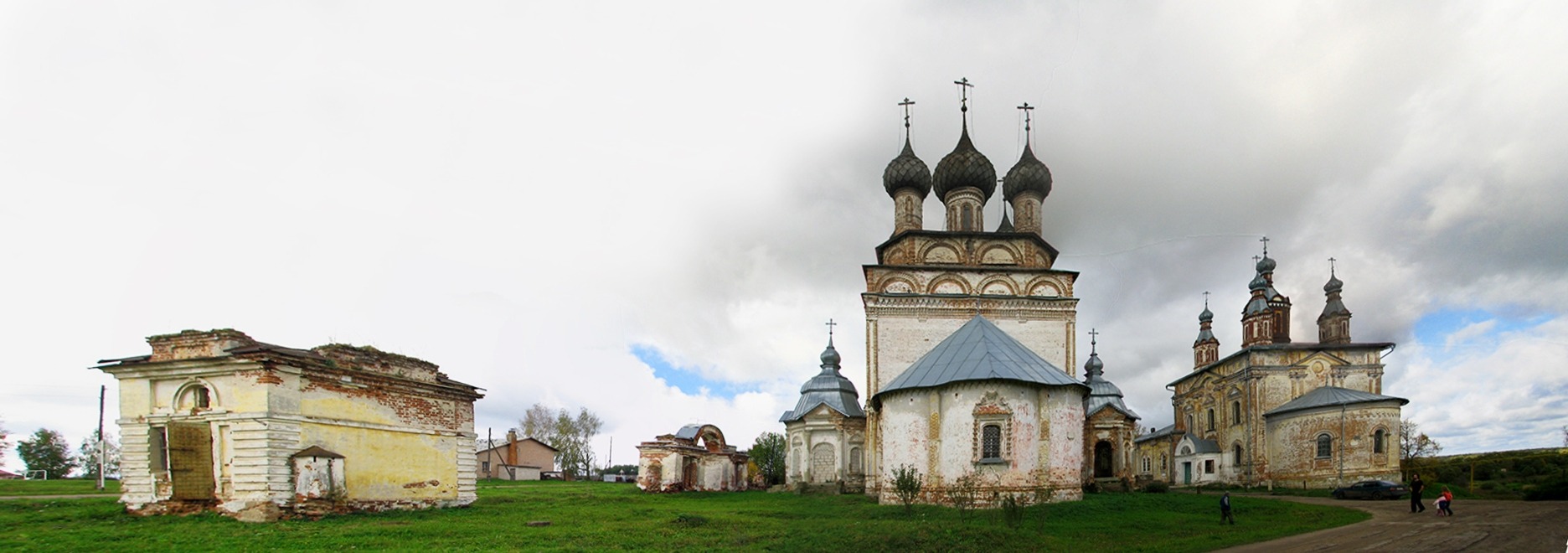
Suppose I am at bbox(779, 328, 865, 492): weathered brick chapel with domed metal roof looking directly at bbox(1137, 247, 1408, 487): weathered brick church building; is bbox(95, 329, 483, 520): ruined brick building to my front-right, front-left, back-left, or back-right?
back-right

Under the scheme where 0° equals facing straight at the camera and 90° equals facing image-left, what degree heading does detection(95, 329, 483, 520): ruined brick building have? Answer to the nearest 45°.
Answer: approximately 45°

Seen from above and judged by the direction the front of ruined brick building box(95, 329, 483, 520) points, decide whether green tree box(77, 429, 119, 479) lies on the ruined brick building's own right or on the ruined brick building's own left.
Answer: on the ruined brick building's own right

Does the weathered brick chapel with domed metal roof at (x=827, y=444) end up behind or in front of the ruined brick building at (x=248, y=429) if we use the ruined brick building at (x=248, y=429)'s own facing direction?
behind

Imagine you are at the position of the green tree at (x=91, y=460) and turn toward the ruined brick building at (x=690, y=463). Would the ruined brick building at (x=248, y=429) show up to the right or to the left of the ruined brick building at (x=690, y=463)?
right
